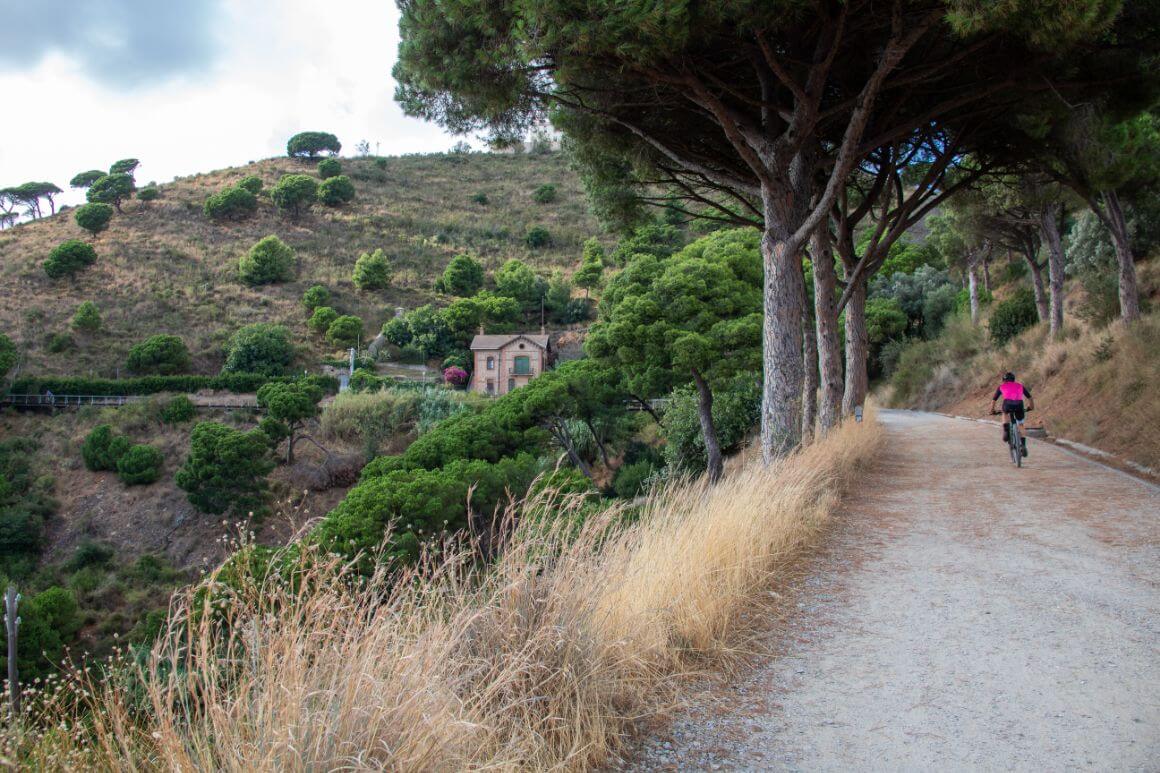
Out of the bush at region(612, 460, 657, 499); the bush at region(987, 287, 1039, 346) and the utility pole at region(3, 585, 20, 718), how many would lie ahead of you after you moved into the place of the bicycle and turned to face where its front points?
1

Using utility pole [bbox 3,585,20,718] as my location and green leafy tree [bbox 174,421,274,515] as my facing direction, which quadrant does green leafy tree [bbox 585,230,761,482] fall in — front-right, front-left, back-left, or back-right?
front-right

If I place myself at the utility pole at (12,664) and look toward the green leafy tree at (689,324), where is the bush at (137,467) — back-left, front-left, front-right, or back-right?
front-left

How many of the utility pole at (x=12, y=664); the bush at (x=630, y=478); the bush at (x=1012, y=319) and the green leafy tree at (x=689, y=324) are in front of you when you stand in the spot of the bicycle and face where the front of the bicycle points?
1
